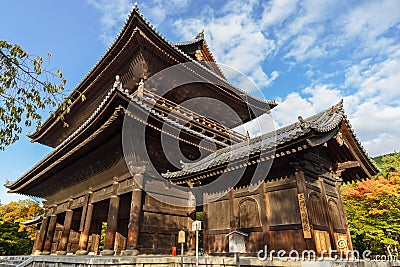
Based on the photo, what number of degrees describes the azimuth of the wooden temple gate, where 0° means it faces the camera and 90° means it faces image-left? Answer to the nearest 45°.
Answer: approximately 45°

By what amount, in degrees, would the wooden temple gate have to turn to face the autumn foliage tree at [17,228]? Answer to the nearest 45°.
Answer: approximately 90° to its right

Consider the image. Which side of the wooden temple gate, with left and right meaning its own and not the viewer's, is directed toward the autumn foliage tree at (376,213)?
back

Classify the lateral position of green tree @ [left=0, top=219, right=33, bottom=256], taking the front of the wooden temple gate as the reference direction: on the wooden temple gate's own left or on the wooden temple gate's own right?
on the wooden temple gate's own right
